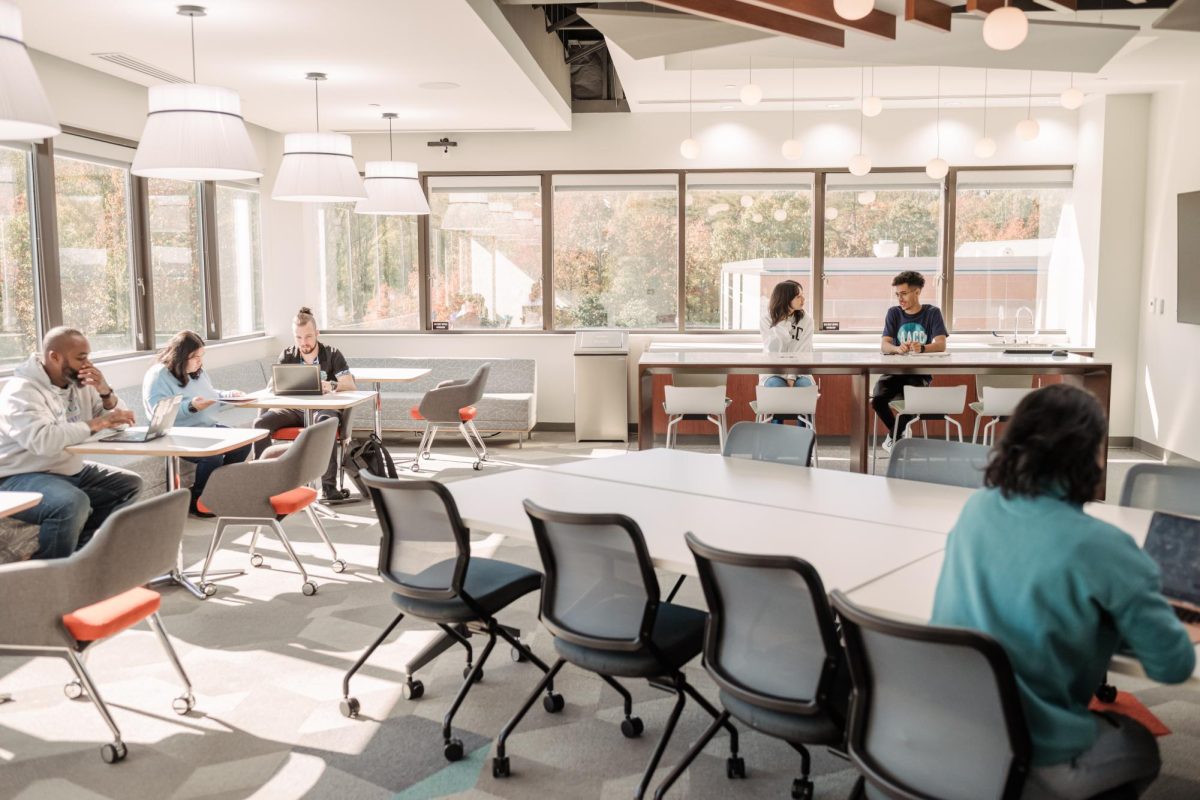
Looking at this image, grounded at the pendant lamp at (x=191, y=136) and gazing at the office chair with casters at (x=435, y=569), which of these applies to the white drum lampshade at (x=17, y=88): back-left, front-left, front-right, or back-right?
front-right

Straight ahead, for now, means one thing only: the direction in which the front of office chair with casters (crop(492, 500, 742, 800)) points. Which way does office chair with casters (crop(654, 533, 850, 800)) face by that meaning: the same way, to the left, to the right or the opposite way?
the same way

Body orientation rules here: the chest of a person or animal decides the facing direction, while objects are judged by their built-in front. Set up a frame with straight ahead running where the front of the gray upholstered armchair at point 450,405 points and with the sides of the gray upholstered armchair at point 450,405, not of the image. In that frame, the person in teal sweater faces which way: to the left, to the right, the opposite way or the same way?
the opposite way

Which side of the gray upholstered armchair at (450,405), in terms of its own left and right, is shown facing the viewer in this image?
left

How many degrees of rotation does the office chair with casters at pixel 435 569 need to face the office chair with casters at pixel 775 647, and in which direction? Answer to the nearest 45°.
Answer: approximately 90° to its right

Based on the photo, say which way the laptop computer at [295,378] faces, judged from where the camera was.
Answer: facing away from the viewer

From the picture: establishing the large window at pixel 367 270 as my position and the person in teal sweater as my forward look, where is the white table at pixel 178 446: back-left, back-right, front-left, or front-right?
front-right

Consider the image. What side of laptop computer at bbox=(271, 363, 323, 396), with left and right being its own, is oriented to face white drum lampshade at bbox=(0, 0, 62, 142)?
back

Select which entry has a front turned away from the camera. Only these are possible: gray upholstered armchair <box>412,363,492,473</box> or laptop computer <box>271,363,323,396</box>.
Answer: the laptop computer

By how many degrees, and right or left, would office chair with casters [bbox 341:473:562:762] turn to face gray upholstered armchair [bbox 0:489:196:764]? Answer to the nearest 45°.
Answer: approximately 135° to its left

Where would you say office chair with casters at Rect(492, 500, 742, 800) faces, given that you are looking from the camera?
facing away from the viewer and to the right of the viewer

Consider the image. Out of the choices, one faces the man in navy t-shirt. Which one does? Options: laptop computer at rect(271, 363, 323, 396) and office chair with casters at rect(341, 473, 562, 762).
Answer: the office chair with casters

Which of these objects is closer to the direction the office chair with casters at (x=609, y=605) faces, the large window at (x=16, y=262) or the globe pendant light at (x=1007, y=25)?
the globe pendant light

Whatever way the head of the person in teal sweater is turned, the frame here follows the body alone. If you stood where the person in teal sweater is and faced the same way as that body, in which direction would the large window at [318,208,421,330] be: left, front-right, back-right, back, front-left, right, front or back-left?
left

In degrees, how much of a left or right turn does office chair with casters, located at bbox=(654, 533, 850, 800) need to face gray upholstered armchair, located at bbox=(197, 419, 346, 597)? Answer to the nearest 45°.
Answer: approximately 90° to its left

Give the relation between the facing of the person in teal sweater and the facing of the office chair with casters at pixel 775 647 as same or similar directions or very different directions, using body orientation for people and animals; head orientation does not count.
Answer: same or similar directions

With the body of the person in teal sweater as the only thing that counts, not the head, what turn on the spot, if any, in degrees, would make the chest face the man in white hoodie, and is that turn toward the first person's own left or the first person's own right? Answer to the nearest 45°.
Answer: approximately 135° to the first person's own left

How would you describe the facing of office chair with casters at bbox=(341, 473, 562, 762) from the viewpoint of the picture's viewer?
facing away from the viewer and to the right of the viewer

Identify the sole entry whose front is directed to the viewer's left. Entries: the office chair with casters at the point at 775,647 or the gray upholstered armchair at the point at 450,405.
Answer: the gray upholstered armchair

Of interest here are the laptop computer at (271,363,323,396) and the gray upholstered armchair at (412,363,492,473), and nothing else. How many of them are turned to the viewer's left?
1
